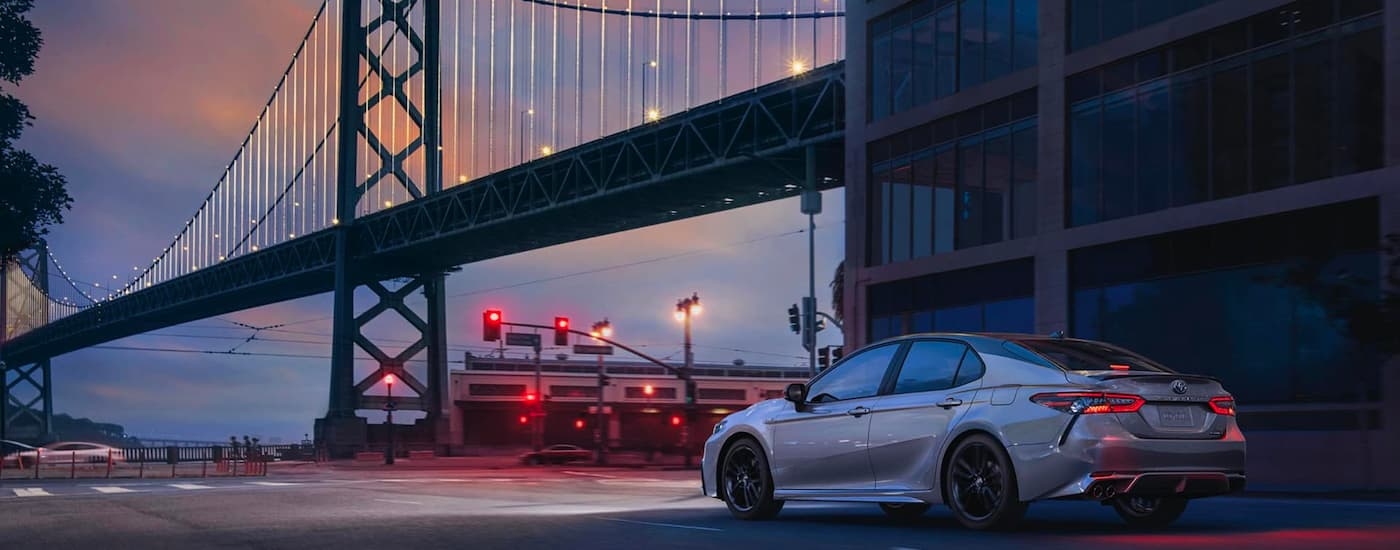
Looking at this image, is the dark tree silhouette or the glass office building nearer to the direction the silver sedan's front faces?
the dark tree silhouette

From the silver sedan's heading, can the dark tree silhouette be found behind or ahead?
ahead

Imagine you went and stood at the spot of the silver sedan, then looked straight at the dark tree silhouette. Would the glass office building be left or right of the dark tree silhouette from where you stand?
right

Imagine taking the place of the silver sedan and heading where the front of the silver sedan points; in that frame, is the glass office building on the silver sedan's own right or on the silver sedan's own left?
on the silver sedan's own right

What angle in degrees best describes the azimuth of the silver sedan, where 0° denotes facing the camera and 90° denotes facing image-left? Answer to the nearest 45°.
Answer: approximately 135°
